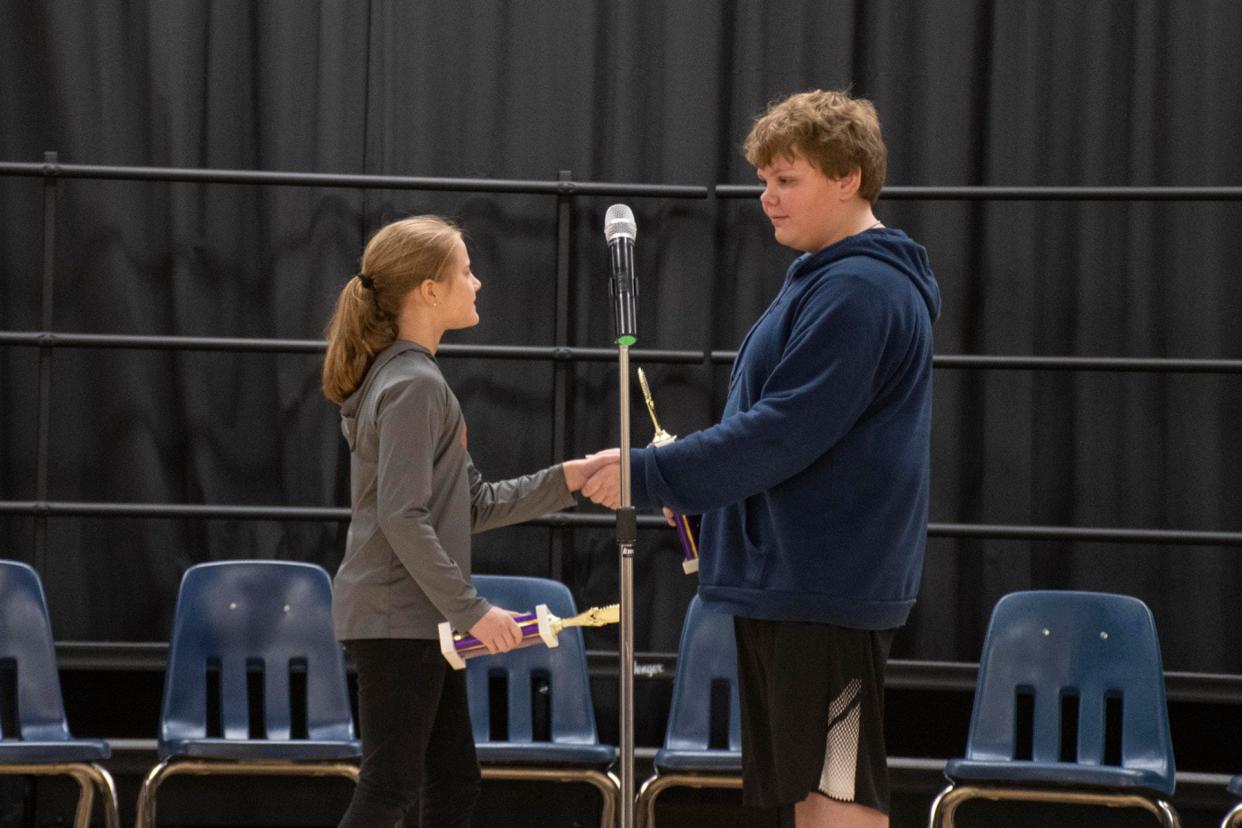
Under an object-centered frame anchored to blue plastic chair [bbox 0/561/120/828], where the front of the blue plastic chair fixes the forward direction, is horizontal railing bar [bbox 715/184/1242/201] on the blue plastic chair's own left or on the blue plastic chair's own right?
on the blue plastic chair's own left

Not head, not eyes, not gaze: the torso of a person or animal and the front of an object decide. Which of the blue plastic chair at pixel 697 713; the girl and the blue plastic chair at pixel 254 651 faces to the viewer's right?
the girl

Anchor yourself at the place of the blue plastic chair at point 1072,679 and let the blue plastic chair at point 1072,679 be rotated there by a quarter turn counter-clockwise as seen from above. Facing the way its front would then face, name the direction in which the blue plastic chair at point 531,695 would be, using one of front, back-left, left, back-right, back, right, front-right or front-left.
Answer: back

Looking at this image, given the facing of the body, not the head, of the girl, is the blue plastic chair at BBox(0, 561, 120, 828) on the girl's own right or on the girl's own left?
on the girl's own left

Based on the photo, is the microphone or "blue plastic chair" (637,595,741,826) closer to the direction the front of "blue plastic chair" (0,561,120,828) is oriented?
the microphone

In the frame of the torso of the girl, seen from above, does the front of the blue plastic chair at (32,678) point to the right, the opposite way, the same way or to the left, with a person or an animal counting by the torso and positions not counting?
to the right

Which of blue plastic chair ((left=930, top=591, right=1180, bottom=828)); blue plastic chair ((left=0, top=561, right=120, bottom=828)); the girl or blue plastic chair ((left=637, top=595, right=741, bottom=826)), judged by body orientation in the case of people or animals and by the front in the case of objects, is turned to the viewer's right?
the girl

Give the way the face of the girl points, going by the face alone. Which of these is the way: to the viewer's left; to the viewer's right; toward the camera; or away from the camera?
to the viewer's right

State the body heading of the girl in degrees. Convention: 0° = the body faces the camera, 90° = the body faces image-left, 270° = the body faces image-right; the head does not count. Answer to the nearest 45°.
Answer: approximately 270°

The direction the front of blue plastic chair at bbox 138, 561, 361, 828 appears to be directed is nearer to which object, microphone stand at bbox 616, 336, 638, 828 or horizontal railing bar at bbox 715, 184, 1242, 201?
the microphone stand
